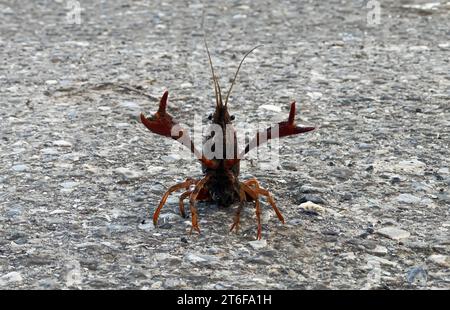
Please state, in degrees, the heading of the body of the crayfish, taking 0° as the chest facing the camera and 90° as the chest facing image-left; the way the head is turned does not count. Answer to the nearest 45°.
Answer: approximately 0°

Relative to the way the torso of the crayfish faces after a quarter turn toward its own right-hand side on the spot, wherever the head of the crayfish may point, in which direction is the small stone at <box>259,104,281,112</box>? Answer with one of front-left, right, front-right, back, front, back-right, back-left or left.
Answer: right

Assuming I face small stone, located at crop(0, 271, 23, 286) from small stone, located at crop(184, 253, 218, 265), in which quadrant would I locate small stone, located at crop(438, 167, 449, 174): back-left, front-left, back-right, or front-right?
back-right

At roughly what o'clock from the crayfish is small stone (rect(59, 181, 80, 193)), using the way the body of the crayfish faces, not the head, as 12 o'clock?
The small stone is roughly at 4 o'clock from the crayfish.

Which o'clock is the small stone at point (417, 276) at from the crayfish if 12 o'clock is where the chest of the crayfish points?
The small stone is roughly at 10 o'clock from the crayfish.

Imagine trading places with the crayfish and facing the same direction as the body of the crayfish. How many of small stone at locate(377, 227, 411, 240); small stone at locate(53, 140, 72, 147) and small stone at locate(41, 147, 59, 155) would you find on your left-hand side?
1

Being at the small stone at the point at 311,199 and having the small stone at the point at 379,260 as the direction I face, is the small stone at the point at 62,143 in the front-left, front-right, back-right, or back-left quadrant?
back-right

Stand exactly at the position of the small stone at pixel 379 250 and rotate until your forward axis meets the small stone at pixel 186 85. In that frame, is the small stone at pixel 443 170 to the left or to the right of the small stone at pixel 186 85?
right

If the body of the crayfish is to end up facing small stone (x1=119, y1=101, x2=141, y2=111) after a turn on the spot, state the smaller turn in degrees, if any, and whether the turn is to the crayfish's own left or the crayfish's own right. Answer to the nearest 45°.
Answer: approximately 180°

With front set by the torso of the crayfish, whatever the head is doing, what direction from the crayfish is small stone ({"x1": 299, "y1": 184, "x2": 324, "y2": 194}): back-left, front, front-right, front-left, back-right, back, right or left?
back-left

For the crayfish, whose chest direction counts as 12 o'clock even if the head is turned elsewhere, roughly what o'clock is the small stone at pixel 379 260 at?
The small stone is roughly at 10 o'clock from the crayfish.
